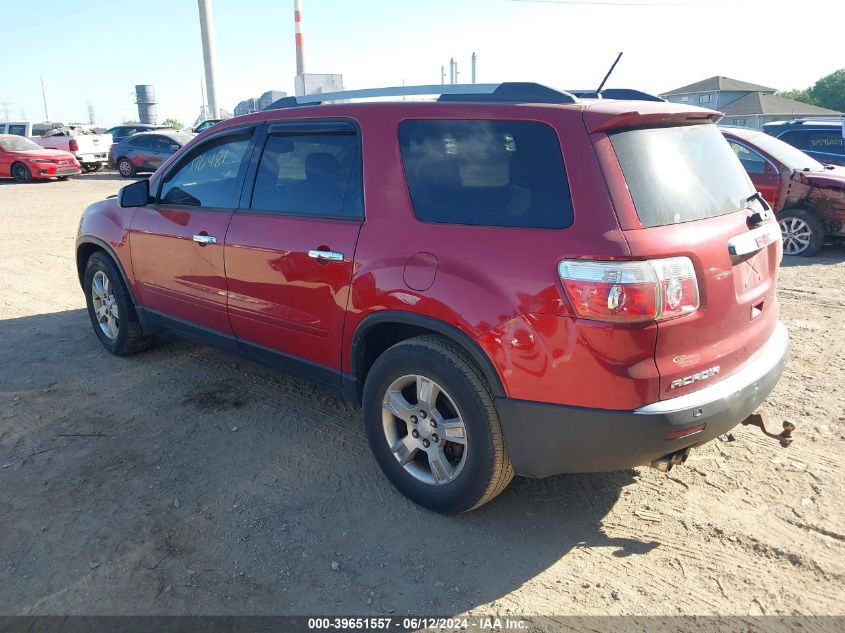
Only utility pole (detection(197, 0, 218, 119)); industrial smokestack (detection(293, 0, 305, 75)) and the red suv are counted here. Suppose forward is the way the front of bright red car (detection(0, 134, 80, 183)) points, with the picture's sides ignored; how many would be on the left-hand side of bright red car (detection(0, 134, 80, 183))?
2

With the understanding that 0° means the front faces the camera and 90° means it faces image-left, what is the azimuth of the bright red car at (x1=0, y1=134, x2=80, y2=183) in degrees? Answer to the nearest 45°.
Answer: approximately 315°

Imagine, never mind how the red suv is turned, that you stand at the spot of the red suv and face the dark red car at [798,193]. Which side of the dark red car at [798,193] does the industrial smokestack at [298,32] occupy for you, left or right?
left

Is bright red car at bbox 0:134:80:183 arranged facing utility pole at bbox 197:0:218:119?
no

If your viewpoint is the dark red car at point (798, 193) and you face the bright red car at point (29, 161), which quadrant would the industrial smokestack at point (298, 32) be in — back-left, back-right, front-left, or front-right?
front-right

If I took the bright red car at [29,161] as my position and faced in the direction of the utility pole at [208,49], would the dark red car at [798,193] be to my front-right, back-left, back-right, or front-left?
back-right

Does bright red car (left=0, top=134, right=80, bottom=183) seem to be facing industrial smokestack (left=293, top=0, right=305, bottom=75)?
no

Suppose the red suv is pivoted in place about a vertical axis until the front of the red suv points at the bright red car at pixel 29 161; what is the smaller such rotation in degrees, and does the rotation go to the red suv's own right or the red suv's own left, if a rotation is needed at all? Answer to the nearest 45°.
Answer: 0° — it already faces it

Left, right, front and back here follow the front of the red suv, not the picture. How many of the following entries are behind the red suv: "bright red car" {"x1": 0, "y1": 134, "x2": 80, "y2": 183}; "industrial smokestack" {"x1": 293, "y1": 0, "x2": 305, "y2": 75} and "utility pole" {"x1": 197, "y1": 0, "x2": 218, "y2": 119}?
0

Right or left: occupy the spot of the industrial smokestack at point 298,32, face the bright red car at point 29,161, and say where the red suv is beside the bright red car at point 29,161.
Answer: left

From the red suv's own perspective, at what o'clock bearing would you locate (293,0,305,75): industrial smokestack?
The industrial smokestack is roughly at 1 o'clock from the red suv.

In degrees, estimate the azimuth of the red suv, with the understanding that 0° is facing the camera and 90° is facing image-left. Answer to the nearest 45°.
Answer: approximately 135°
